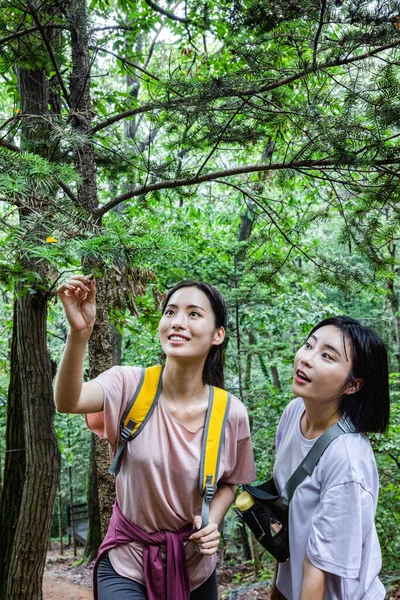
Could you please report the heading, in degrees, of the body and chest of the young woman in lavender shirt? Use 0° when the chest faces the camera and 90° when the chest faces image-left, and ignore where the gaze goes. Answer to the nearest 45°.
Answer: approximately 45°

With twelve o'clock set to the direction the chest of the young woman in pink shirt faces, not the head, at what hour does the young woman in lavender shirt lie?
The young woman in lavender shirt is roughly at 9 o'clock from the young woman in pink shirt.

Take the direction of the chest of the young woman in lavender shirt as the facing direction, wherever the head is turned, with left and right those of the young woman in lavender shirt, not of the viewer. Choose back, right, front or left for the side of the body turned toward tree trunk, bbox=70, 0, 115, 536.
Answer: right

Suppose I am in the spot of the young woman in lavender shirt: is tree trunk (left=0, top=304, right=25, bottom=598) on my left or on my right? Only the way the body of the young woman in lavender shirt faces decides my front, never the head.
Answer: on my right

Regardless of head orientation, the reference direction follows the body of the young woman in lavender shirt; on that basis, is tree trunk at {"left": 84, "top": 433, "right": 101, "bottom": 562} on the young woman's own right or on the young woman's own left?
on the young woman's own right

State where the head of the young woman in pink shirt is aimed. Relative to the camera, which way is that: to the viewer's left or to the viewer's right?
to the viewer's left

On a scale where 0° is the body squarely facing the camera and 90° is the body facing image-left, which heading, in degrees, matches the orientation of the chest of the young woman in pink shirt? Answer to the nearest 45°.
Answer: approximately 0°

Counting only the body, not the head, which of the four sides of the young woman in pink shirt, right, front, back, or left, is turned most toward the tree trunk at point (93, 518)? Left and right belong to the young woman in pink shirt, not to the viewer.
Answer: back
